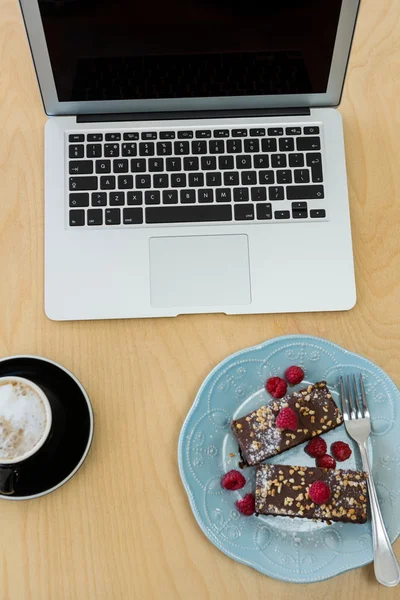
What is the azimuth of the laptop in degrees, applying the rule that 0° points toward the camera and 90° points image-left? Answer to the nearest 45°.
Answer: approximately 0°
